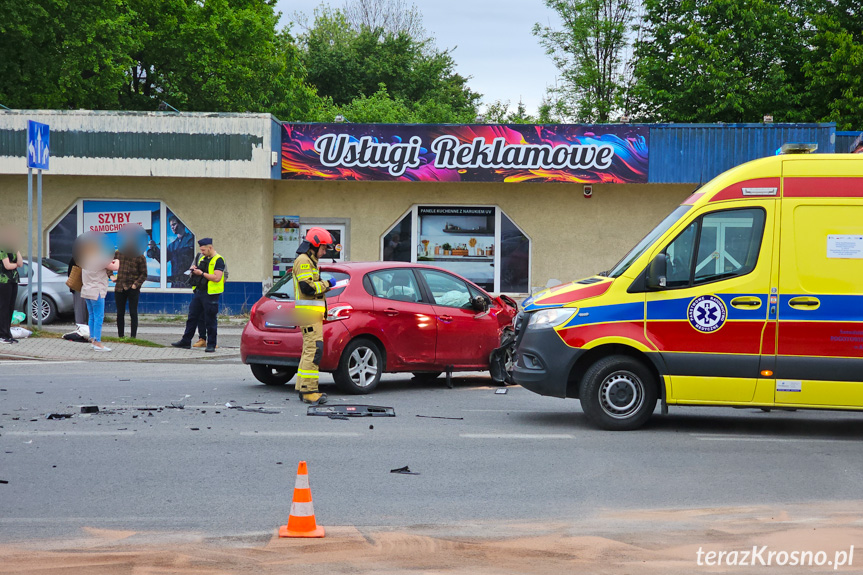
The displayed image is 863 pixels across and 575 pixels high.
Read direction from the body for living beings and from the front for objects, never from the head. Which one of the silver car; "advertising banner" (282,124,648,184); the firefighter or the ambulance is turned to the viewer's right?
the firefighter

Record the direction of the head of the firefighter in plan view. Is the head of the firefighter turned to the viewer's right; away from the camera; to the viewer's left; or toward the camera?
to the viewer's right

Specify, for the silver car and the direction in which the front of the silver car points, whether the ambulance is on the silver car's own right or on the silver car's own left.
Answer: on the silver car's own left

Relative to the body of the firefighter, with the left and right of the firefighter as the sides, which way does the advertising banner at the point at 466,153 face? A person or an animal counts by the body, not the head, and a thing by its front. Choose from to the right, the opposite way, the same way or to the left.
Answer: to the right

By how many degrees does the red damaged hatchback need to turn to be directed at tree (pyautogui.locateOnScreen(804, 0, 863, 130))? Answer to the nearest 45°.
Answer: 0° — it already faces it

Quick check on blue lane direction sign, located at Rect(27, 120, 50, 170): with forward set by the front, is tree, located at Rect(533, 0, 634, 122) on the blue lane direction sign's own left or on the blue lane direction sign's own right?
on the blue lane direction sign's own left

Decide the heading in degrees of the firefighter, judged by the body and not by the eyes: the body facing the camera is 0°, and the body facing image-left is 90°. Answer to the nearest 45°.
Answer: approximately 270°

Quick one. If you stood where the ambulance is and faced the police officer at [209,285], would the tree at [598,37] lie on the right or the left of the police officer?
right

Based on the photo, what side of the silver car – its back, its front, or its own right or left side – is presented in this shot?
left

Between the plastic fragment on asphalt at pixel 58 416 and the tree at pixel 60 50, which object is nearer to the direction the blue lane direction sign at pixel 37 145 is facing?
the plastic fragment on asphalt

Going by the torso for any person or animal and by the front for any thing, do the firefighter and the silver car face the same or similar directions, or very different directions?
very different directions

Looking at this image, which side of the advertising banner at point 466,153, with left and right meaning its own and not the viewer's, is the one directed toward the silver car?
right
